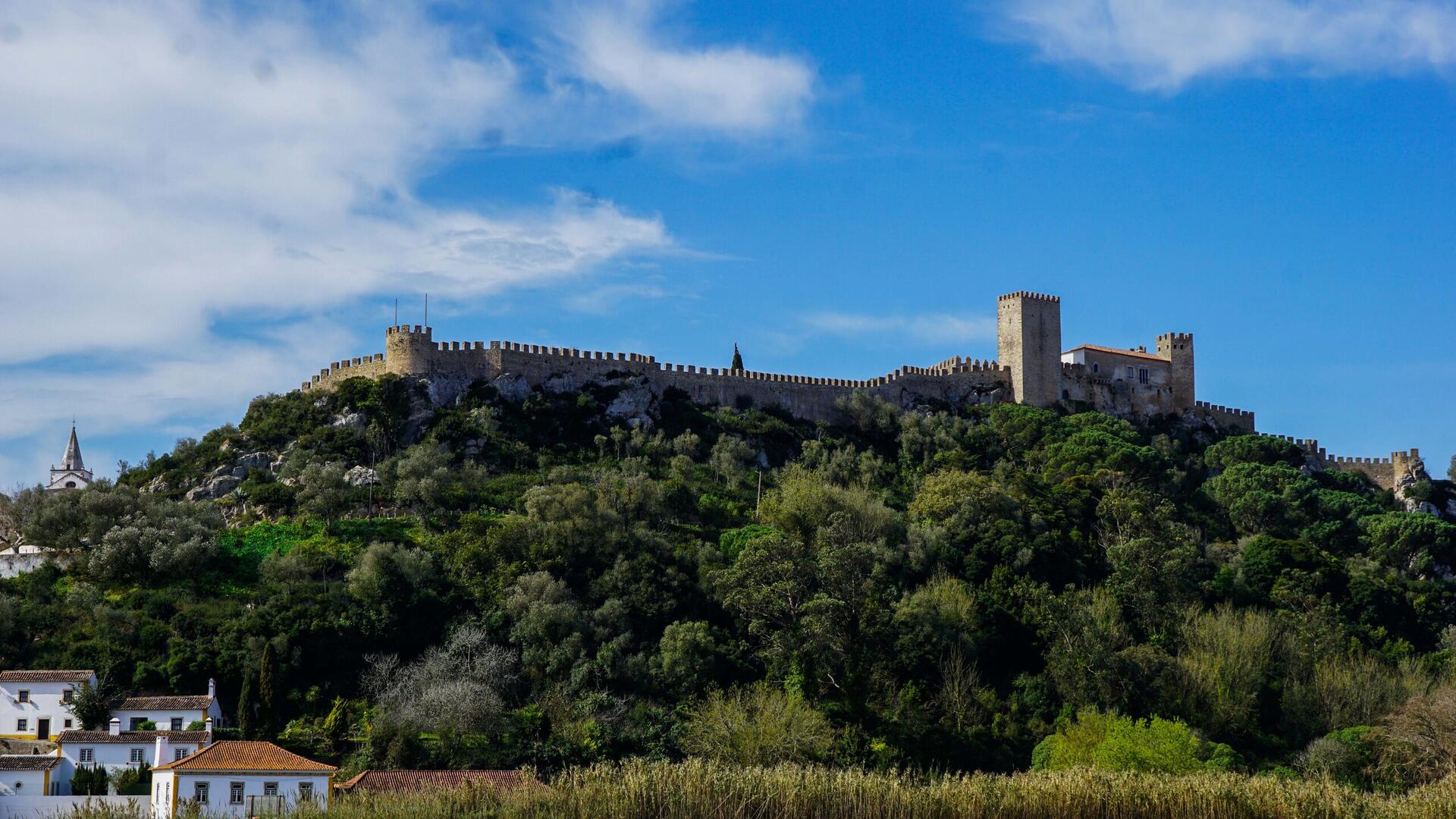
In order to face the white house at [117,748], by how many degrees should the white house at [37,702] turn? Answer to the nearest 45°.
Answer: approximately 45° to its left

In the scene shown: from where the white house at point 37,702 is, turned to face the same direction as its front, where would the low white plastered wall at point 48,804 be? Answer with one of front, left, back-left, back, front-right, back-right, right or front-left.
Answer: front

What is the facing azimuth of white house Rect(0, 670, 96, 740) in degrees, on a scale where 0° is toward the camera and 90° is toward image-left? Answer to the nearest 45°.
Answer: approximately 0°

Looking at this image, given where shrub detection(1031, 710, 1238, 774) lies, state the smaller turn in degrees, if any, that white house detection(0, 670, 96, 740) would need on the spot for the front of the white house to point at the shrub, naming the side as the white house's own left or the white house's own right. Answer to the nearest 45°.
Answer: approximately 45° to the white house's own left

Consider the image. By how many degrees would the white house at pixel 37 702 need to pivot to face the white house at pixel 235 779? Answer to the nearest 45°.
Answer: approximately 45° to its left

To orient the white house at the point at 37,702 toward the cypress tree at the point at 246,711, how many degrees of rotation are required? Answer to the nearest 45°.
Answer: approximately 45° to its left

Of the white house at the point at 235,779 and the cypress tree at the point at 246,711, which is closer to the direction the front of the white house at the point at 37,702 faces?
the white house

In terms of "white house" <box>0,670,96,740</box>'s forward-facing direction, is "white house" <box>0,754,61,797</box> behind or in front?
in front

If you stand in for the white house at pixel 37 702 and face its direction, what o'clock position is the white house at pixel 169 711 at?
the white house at pixel 169 711 is roughly at 10 o'clock from the white house at pixel 37 702.

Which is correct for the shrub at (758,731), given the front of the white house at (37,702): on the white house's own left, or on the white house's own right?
on the white house's own left

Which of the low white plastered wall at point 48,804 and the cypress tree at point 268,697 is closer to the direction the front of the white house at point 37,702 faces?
the low white plastered wall

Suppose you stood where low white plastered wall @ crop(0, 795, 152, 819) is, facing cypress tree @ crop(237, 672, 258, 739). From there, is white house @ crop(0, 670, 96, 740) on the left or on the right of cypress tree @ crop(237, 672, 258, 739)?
left
